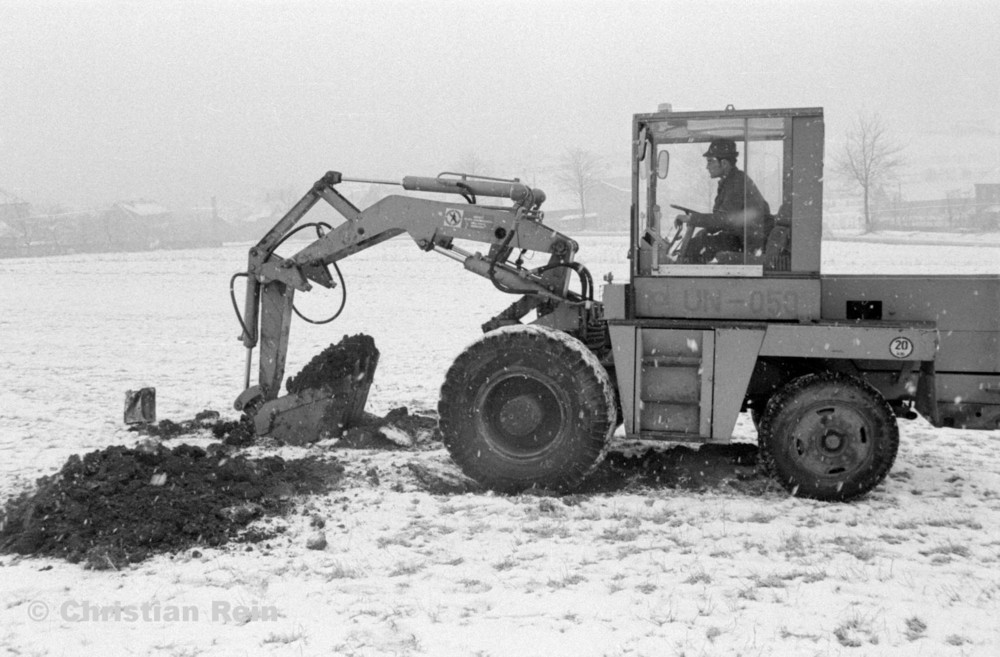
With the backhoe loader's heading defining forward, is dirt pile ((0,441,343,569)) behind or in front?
in front

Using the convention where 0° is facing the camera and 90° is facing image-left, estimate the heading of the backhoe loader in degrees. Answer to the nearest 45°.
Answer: approximately 90°
